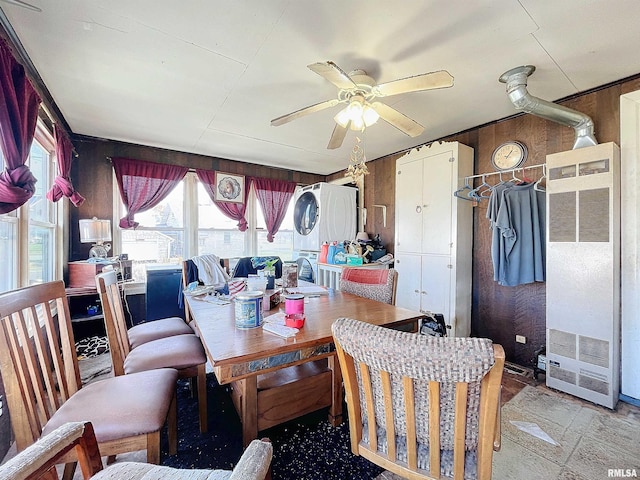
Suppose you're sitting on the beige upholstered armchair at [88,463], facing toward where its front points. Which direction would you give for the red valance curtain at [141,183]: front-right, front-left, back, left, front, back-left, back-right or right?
front-left

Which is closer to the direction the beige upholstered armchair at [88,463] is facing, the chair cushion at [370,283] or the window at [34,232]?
the chair cushion

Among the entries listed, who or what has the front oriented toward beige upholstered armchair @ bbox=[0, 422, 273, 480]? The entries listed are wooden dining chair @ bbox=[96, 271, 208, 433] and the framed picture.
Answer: the framed picture

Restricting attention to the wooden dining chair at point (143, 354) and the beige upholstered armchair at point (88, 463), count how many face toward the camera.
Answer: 0

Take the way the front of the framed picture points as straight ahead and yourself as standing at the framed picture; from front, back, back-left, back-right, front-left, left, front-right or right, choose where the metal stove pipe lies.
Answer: front-left

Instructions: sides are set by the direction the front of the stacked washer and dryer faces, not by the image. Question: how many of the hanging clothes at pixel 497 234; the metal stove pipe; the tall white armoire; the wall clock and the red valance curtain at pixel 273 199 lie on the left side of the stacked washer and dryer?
4

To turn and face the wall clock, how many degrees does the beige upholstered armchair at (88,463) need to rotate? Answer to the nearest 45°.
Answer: approximately 45° to its right

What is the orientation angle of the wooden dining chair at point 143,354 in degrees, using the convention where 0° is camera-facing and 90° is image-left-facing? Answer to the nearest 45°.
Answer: approximately 270°

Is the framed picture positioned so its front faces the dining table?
yes

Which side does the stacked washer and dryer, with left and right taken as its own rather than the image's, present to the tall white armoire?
left

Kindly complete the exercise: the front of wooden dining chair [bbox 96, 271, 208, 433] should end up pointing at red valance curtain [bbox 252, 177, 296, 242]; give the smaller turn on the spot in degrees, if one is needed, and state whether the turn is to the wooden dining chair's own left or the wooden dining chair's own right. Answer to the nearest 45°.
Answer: approximately 45° to the wooden dining chair's own left

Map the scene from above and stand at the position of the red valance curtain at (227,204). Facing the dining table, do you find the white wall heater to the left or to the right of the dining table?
left

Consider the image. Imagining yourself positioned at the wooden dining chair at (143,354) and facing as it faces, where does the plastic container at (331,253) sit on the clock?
The plastic container is roughly at 11 o'clock from the wooden dining chair.

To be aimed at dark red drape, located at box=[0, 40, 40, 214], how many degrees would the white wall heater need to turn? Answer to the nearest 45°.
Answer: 0° — it already faces it
